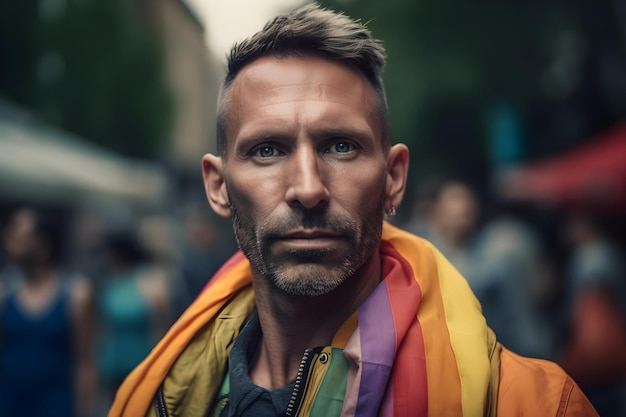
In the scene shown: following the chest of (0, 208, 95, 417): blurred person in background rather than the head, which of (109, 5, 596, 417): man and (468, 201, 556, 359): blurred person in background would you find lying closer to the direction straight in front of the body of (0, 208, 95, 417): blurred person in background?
the man

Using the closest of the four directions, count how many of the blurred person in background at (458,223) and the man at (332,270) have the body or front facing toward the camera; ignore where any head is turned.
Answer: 2

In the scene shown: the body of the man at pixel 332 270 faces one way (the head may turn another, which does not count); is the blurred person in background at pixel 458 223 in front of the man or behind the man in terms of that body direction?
behind

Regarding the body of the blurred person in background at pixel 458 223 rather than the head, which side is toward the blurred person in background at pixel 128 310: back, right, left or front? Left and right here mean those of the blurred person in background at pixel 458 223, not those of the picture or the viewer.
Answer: right

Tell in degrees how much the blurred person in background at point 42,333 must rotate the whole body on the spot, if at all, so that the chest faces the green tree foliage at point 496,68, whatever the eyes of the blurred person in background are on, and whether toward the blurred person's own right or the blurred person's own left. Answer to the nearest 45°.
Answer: approximately 180°

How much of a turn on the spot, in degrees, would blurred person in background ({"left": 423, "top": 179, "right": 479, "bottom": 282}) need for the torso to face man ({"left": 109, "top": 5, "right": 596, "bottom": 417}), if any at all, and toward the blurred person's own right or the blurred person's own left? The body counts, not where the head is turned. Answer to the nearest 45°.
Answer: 0° — they already face them

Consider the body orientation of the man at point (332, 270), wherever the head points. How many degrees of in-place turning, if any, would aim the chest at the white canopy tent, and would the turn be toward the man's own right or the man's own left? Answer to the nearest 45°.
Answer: approximately 135° to the man's own right

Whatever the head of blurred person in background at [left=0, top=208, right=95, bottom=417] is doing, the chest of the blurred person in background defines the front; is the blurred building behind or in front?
behind

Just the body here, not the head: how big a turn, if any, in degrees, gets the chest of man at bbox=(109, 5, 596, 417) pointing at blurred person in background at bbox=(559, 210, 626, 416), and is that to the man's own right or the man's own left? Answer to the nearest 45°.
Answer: approximately 135° to the man's own left
